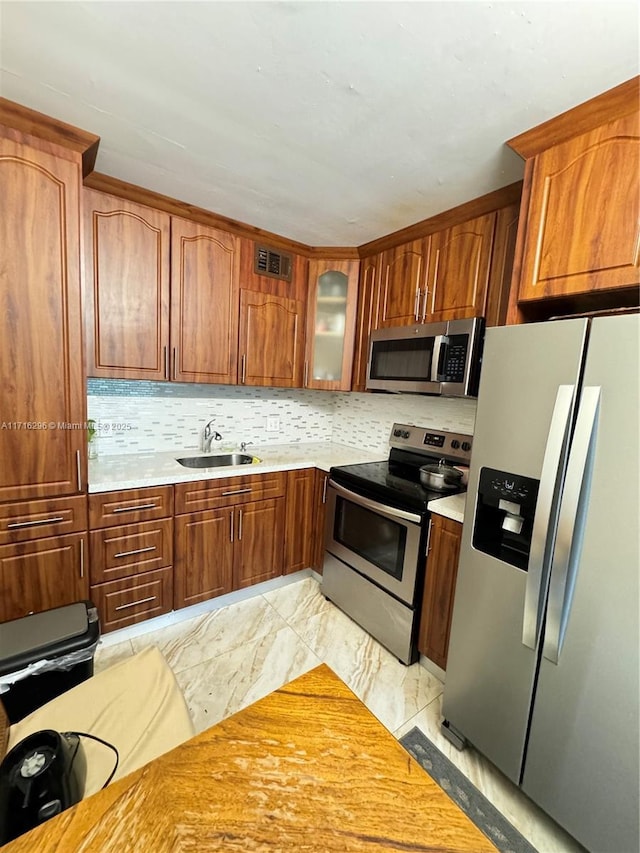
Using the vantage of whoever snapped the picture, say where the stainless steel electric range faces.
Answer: facing the viewer and to the left of the viewer

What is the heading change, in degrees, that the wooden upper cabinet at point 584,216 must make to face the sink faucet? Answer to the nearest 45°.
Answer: approximately 45° to its right

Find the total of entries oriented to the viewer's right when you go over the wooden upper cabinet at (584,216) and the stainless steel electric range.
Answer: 0

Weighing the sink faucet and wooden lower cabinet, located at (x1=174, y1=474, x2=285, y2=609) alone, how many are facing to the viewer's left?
0

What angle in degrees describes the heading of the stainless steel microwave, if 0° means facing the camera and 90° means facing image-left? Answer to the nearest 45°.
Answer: approximately 45°

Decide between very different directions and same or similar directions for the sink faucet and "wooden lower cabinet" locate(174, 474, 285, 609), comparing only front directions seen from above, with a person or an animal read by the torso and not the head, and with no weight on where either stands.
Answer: same or similar directions

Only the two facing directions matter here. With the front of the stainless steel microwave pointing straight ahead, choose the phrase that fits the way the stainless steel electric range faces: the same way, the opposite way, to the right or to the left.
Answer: the same way

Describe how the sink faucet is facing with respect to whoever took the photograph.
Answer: facing the viewer and to the right of the viewer

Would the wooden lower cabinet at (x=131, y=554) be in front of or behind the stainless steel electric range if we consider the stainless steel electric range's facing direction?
in front

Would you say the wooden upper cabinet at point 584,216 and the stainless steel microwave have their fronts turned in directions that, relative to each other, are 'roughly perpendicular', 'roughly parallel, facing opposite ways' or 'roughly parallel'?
roughly parallel

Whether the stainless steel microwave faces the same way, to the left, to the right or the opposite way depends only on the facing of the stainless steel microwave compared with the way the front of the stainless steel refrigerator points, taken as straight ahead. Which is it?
the same way

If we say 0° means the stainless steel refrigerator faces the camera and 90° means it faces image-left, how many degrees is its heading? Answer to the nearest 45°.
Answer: approximately 45°

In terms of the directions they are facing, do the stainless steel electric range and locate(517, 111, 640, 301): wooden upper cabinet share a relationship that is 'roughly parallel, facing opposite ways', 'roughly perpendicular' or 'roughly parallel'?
roughly parallel

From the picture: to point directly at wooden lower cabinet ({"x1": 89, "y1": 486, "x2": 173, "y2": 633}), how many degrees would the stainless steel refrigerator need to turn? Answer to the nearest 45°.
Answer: approximately 45° to its right

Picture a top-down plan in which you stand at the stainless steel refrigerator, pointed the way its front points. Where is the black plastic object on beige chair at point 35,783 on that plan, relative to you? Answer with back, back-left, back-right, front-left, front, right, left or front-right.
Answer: front

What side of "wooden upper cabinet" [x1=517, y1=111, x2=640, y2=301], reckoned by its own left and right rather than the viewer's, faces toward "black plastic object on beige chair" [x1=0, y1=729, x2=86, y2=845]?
front

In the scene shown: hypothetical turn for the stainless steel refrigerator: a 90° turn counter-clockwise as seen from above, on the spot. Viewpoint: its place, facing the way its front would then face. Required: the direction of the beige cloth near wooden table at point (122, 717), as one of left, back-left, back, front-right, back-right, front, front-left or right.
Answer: right
